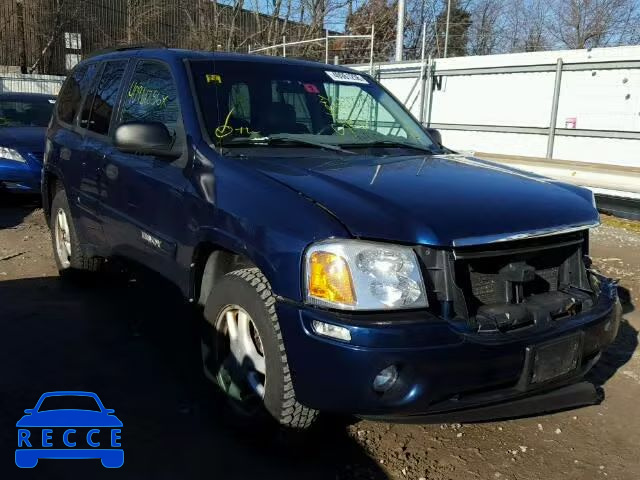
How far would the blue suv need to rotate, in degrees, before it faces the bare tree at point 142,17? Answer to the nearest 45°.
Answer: approximately 135° to its left

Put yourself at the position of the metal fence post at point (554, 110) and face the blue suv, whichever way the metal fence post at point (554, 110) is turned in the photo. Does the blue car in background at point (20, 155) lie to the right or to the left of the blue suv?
right

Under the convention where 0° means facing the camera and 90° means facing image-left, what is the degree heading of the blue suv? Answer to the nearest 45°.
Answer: approximately 315°

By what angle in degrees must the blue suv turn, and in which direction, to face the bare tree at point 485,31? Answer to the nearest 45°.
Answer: approximately 135° to its left

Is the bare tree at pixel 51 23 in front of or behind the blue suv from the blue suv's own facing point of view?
behind

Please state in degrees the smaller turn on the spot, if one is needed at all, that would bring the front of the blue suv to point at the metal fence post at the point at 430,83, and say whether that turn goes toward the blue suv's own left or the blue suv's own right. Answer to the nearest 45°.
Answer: approximately 135° to the blue suv's own left

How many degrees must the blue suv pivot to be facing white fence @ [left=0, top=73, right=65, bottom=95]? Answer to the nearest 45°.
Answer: approximately 180°
